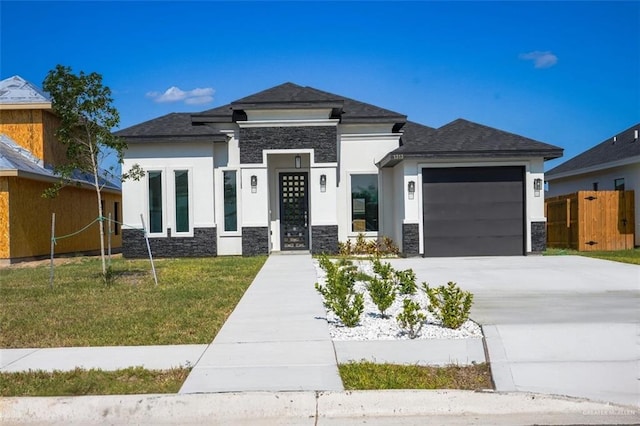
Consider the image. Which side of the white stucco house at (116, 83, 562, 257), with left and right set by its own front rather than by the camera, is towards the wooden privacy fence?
left

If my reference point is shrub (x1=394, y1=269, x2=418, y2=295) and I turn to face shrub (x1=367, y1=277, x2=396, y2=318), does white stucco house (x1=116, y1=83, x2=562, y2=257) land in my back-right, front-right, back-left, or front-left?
back-right

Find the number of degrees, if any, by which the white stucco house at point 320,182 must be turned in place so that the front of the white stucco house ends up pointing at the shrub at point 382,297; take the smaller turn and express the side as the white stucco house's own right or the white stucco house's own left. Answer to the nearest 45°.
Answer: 0° — it already faces it

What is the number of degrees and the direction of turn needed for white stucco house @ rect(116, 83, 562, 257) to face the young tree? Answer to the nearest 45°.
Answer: approximately 45° to its right

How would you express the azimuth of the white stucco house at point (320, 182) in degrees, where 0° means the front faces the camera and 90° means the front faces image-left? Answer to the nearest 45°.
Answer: approximately 0°

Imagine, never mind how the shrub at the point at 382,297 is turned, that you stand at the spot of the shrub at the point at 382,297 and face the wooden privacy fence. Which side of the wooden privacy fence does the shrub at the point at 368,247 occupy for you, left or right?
left

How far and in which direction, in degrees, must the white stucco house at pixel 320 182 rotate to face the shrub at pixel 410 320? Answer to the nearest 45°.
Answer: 0° — it already faces it
